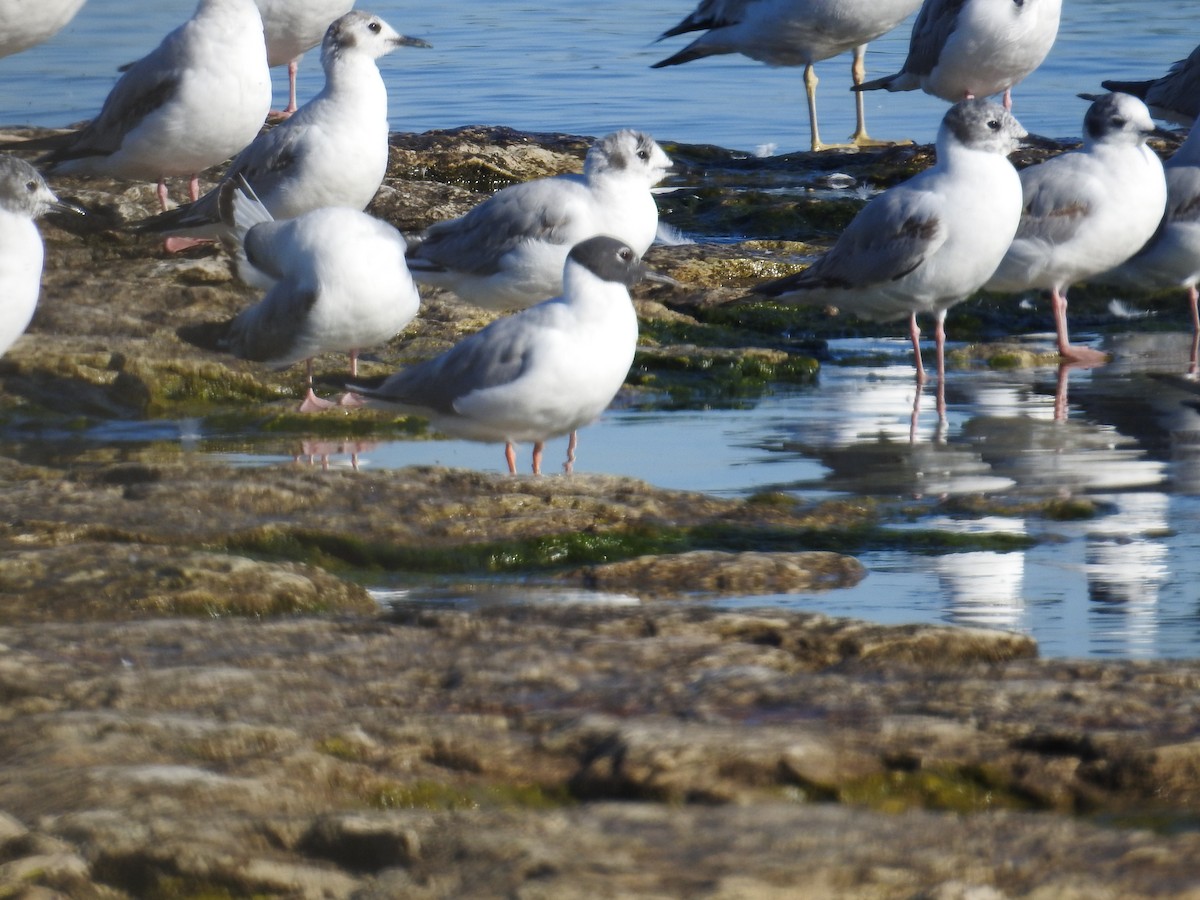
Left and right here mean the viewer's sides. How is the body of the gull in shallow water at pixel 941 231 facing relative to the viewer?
facing to the right of the viewer

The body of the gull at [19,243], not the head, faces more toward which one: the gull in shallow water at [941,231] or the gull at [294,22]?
the gull in shallow water

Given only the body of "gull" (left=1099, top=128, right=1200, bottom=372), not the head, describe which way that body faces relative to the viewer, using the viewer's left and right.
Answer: facing to the right of the viewer

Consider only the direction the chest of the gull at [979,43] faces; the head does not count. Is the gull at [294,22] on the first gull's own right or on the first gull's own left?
on the first gull's own right

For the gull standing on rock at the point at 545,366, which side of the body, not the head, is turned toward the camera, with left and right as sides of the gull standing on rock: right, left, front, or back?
right

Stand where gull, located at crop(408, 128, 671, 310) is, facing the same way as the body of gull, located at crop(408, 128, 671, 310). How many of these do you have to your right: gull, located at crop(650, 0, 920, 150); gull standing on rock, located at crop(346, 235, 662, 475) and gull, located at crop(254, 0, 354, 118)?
1

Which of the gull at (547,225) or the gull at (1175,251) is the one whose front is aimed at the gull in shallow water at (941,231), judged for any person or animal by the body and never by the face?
the gull at (547,225)

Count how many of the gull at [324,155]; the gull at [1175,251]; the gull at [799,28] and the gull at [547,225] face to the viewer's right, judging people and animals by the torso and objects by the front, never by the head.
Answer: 4

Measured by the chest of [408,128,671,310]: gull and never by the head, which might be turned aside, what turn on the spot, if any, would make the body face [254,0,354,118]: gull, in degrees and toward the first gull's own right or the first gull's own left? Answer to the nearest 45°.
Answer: approximately 90° to the first gull's own left

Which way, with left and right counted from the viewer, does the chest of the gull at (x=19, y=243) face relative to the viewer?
facing to the right of the viewer

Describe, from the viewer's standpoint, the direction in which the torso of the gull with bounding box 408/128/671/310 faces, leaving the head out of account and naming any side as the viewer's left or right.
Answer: facing to the right of the viewer

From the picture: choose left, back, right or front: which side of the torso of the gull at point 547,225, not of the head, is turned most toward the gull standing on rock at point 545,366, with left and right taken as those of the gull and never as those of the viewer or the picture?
right

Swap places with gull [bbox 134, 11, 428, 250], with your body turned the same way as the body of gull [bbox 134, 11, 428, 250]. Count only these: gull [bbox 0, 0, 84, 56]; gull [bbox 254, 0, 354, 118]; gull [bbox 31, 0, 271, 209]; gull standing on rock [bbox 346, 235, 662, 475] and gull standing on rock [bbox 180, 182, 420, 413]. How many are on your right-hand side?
2

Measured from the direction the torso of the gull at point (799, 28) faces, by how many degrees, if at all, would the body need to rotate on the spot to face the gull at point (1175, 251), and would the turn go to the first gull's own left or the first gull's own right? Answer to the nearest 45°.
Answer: approximately 90° to the first gull's own right

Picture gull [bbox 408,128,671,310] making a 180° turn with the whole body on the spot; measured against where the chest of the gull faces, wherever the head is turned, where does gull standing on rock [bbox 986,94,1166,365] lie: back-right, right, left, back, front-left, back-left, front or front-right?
back

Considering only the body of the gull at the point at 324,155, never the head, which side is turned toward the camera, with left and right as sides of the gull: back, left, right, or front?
right

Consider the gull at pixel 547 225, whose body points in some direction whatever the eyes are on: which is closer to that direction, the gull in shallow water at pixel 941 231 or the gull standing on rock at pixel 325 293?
the gull in shallow water

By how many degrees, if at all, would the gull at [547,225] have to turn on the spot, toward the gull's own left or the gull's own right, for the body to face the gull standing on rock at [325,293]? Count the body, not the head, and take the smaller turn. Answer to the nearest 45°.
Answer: approximately 135° to the gull's own right
